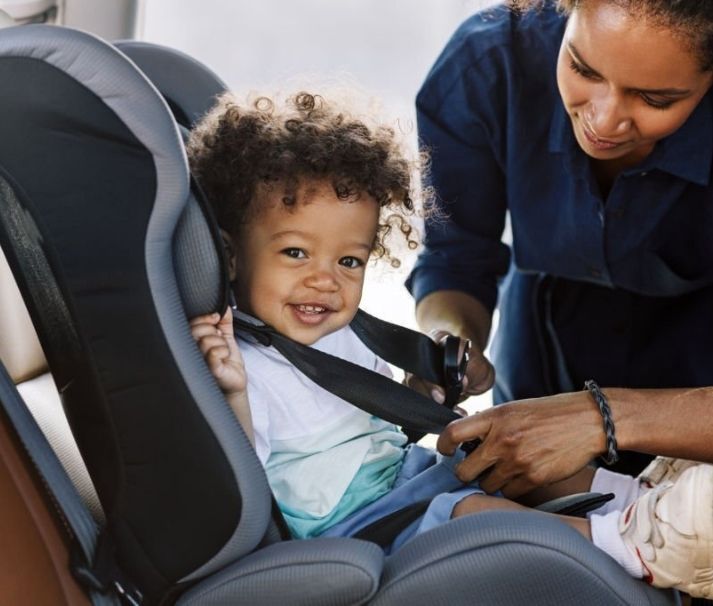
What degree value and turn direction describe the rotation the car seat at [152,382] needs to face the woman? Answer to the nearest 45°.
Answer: approximately 45° to its left

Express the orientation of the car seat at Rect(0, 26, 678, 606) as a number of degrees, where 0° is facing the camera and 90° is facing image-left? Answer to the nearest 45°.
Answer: approximately 270°

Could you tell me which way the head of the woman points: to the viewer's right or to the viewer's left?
to the viewer's left
